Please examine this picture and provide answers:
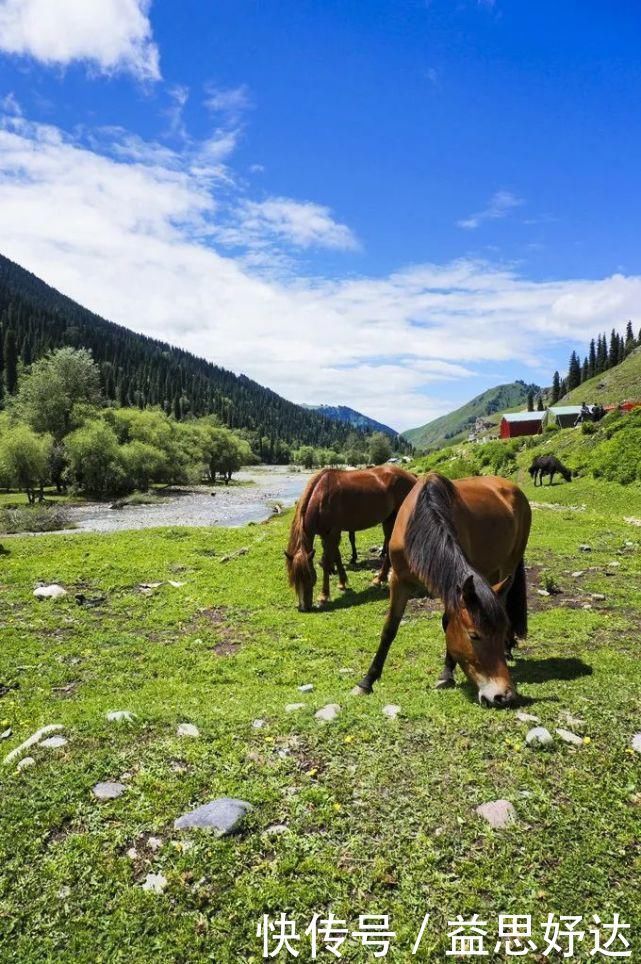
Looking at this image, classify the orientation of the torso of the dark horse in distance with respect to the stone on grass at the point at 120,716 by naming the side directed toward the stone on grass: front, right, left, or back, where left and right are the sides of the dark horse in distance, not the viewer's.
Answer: right

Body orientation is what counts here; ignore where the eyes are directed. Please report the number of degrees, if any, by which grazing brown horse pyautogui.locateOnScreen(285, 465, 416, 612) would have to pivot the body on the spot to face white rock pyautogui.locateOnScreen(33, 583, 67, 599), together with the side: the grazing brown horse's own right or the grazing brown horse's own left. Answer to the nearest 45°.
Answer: approximately 45° to the grazing brown horse's own right

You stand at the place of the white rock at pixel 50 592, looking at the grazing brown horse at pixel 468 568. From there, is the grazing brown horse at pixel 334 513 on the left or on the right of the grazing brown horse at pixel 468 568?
left

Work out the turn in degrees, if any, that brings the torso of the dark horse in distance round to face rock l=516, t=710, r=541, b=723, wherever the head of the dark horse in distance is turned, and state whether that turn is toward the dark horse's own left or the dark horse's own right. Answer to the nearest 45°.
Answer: approximately 90° to the dark horse's own right

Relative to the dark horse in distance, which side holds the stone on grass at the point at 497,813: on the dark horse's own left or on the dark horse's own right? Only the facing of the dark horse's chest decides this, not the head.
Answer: on the dark horse's own right

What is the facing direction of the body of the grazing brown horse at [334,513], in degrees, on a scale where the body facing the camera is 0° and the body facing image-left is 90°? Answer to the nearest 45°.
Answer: approximately 45°

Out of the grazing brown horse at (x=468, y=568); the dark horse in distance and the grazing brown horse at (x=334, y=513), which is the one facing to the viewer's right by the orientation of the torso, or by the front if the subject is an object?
the dark horse in distance

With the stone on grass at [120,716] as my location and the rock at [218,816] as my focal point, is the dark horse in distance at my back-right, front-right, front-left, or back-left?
back-left

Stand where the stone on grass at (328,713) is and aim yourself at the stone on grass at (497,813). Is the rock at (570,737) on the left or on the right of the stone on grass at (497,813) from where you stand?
left

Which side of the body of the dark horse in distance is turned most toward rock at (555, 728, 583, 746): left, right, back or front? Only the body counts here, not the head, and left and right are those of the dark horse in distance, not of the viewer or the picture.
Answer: right
